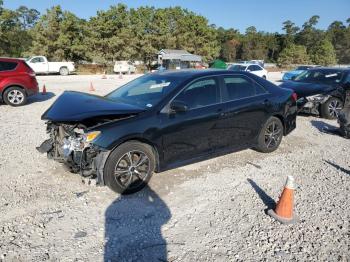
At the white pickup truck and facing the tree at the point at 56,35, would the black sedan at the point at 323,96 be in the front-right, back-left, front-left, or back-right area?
back-right

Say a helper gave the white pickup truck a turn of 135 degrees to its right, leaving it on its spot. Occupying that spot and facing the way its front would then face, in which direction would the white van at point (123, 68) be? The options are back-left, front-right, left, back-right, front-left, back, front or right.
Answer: front

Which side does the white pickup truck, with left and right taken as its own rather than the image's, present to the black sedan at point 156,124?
left

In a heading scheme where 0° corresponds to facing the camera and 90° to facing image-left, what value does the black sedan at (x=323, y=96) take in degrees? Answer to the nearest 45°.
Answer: approximately 45°

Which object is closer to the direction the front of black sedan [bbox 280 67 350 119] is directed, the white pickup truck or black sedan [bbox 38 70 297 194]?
the black sedan

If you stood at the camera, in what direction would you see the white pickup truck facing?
facing to the left of the viewer

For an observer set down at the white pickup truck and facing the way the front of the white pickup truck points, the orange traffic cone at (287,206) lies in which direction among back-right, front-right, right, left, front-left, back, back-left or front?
left

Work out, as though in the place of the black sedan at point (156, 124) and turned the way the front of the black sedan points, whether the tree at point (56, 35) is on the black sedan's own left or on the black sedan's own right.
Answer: on the black sedan's own right
